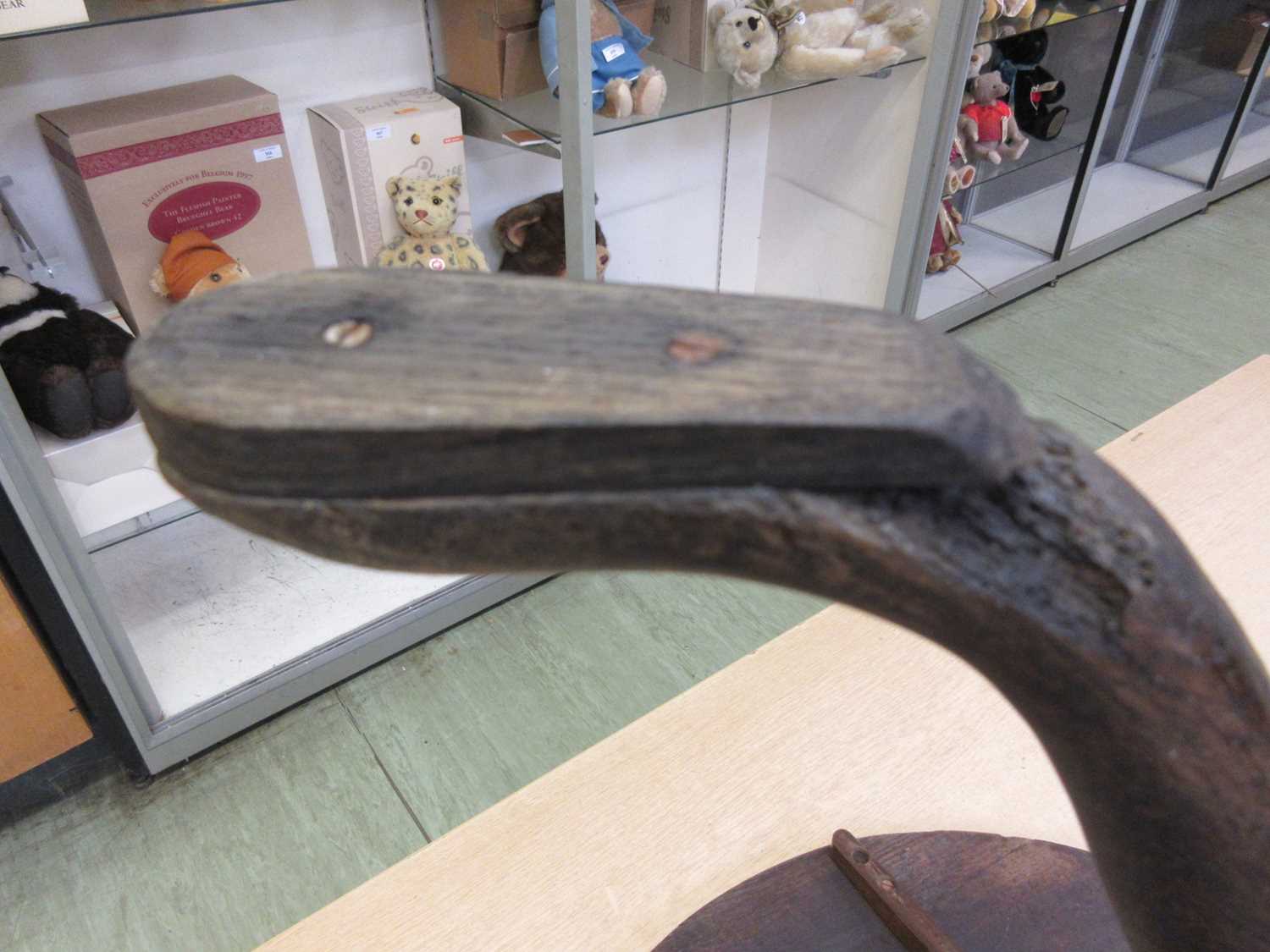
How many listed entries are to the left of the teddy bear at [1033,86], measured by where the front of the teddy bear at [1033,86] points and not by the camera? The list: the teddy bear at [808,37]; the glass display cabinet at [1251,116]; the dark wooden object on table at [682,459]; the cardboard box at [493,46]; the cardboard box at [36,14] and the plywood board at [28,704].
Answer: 1

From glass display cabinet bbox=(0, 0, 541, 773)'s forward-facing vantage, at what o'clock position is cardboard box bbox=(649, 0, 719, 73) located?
The cardboard box is roughly at 10 o'clock from the glass display cabinet.

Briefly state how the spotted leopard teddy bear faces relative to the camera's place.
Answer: facing the viewer

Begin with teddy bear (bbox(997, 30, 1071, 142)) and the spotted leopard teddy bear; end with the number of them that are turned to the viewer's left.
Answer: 0

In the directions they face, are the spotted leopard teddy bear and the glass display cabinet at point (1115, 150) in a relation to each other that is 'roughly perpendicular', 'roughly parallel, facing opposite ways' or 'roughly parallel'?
roughly parallel

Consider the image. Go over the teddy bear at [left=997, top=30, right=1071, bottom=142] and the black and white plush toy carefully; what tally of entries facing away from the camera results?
0

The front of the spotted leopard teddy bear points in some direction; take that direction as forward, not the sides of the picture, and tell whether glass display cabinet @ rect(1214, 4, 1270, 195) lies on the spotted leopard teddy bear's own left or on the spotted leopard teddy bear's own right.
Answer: on the spotted leopard teddy bear's own left

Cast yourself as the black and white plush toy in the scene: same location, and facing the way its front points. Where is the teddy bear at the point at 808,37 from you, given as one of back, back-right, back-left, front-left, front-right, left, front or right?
front-left

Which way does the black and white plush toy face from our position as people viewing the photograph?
facing the viewer and to the right of the viewer

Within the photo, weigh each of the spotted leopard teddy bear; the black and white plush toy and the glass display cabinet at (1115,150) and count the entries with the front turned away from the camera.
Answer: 0

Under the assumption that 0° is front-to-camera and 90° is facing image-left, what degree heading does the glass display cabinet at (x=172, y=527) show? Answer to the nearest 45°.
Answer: approximately 315°

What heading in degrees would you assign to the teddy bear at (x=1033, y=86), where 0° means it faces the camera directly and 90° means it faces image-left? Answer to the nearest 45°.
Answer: approximately 315°
